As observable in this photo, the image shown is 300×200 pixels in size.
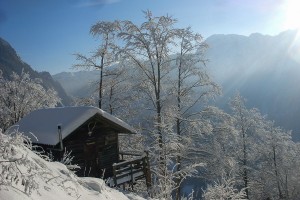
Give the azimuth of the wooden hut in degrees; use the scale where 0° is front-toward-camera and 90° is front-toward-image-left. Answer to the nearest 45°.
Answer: approximately 315°

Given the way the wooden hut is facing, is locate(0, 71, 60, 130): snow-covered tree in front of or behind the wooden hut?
behind

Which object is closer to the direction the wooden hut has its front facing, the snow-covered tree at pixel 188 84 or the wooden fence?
the wooden fence

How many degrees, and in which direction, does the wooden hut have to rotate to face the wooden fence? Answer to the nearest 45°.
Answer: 0° — it already faces it

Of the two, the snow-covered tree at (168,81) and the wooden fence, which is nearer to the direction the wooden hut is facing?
the wooden fence
